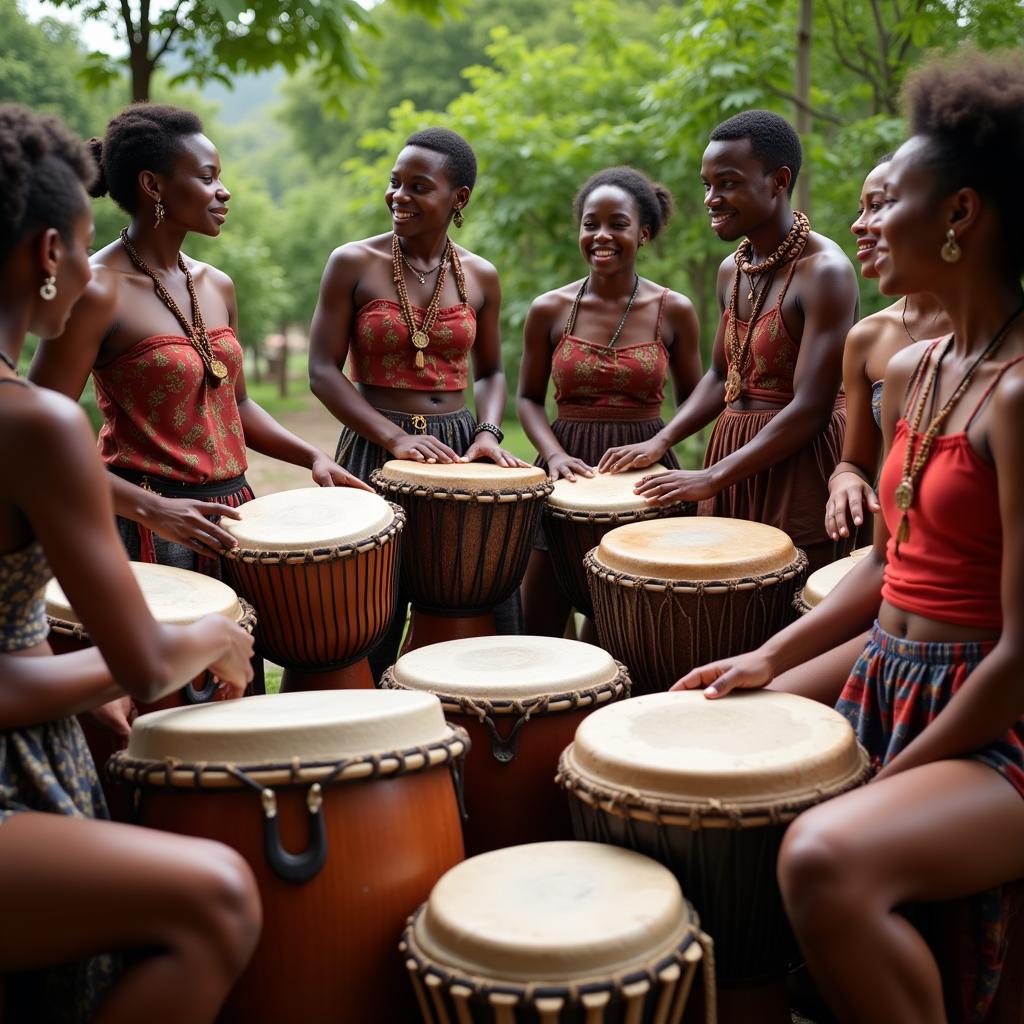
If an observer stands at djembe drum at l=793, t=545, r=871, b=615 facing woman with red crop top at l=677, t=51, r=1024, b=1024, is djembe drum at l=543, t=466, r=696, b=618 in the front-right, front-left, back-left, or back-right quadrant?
back-right

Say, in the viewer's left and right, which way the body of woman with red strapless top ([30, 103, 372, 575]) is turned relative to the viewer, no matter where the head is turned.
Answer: facing the viewer and to the right of the viewer

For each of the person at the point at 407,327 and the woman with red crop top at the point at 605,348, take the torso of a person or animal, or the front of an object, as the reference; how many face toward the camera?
2

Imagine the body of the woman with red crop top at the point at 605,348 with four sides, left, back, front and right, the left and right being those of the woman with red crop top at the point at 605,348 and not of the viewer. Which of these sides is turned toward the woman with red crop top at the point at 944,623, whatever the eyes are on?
front

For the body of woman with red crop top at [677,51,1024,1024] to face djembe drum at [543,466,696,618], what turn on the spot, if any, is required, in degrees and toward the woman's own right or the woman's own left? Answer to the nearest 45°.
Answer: approximately 90° to the woman's own right

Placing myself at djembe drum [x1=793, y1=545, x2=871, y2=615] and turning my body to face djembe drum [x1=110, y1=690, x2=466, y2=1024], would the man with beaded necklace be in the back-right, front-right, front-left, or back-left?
back-right

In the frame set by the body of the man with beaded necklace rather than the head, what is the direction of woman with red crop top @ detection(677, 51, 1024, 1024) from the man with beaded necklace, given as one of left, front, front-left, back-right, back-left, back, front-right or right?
front-left

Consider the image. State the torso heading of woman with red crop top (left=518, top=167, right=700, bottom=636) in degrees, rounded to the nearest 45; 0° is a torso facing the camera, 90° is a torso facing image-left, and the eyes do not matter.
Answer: approximately 0°

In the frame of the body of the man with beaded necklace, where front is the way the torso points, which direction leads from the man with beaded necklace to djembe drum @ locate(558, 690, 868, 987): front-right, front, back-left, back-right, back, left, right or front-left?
front-left

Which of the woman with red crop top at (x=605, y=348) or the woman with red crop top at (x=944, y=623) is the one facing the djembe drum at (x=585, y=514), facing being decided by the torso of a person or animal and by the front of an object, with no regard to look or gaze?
the woman with red crop top at (x=605, y=348)

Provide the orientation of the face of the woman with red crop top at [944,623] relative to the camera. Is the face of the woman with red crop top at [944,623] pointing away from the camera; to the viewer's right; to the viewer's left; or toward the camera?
to the viewer's left

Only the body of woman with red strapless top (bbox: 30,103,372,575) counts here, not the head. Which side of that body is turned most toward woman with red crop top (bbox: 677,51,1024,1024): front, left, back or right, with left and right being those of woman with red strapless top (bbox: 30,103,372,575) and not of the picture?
front

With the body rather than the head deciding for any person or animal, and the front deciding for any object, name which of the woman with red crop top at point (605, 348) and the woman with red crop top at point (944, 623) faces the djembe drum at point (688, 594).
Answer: the woman with red crop top at point (605, 348)

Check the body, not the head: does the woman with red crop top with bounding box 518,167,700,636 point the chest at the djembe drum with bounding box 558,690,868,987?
yes

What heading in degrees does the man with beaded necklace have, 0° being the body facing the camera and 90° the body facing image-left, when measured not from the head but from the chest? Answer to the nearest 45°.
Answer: approximately 45°
